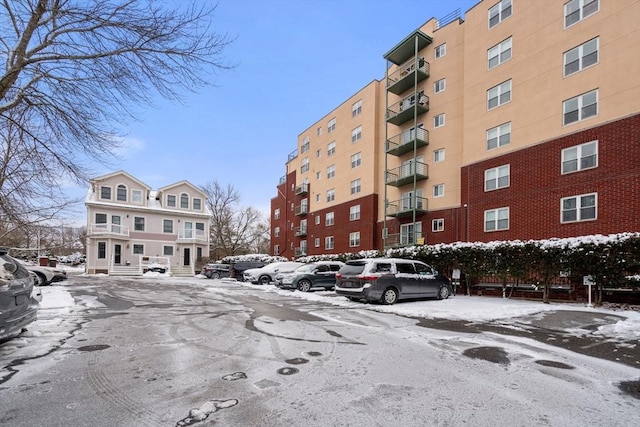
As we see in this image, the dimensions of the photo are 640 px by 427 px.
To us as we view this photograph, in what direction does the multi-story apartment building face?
facing the viewer and to the left of the viewer

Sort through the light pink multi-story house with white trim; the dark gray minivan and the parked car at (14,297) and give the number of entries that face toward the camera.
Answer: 1

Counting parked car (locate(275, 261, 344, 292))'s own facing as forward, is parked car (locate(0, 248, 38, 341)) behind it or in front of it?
in front

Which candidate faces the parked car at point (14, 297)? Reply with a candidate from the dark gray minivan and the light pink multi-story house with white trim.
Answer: the light pink multi-story house with white trim

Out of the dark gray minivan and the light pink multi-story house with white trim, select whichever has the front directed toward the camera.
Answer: the light pink multi-story house with white trim

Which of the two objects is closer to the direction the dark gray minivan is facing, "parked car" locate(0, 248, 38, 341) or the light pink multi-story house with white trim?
the light pink multi-story house with white trim

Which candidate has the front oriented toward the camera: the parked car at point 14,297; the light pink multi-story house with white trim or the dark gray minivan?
the light pink multi-story house with white trim

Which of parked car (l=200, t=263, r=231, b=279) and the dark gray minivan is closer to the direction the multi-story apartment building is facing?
the dark gray minivan

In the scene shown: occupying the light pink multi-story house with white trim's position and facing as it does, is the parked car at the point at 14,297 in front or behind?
in front

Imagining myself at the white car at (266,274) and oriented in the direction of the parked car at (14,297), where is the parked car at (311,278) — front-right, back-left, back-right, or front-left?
front-left

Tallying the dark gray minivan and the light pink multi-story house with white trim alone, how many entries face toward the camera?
1

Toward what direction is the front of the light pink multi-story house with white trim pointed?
toward the camera

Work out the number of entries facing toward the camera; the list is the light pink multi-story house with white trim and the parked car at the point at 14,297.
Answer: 1
